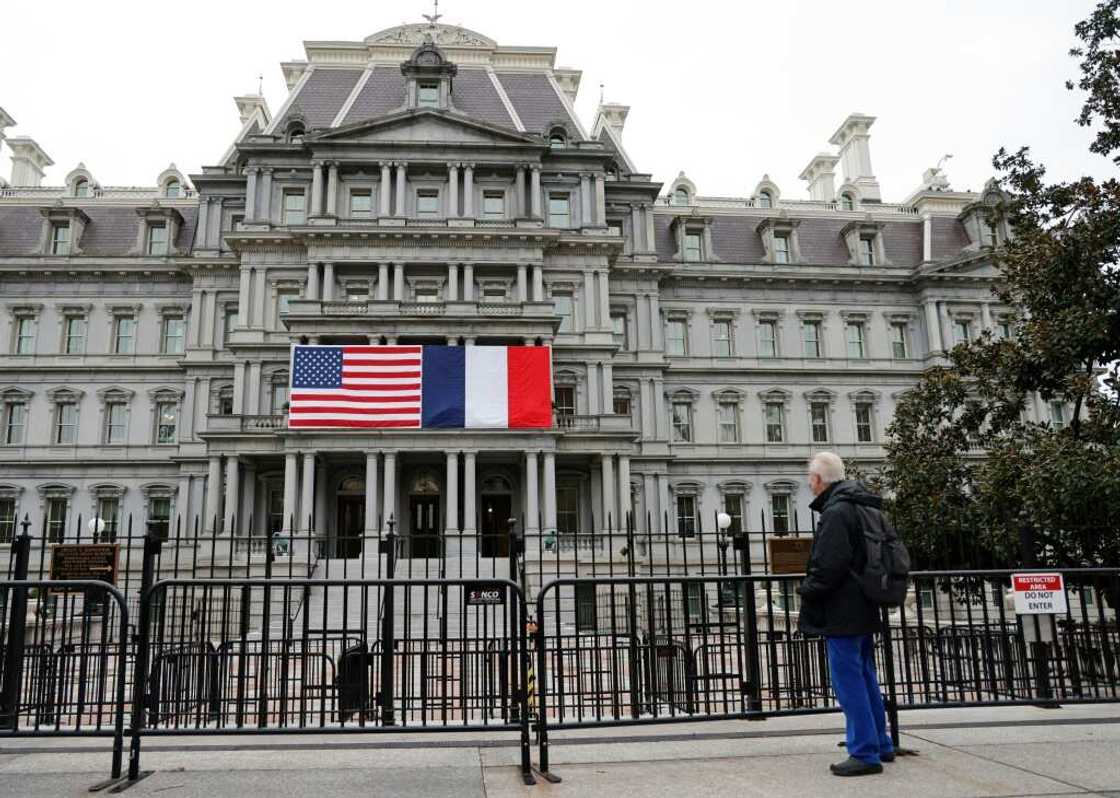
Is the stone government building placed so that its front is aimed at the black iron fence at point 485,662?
yes

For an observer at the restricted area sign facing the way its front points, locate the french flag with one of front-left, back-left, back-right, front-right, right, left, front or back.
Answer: back-right

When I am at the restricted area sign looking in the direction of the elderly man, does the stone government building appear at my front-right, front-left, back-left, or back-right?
back-right

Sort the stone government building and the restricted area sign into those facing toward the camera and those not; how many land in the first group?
2
